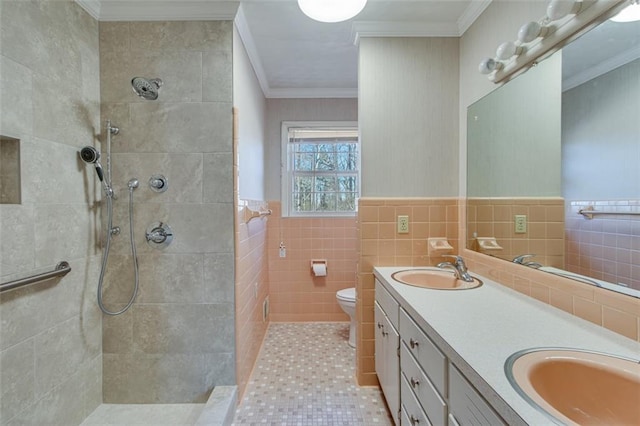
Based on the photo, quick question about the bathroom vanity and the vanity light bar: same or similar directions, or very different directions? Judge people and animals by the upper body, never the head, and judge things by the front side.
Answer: same or similar directions

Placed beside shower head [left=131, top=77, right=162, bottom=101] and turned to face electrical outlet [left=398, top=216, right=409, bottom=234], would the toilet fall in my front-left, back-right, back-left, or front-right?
front-left

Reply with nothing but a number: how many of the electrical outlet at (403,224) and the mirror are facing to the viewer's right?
0

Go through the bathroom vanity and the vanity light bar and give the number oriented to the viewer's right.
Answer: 0

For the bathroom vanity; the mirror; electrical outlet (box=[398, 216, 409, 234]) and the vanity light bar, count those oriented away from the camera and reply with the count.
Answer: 0

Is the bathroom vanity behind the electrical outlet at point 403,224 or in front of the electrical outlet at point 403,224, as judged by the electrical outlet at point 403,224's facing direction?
in front

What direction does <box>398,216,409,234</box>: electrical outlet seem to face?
toward the camera

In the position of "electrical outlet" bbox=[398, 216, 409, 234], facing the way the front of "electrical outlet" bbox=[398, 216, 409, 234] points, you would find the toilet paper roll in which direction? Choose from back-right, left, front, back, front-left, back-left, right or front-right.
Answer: back-right

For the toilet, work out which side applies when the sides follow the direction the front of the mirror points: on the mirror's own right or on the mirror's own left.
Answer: on the mirror's own right

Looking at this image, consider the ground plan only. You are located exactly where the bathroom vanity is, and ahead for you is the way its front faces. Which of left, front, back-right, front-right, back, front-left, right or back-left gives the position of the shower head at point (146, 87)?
front-right

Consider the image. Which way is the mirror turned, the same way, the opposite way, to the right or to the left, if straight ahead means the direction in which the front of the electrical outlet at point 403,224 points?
to the right

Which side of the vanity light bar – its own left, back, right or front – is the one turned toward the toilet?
right

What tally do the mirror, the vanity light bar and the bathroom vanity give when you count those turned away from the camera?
0

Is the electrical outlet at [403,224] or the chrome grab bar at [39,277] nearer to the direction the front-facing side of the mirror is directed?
the chrome grab bar

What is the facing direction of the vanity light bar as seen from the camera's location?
facing the viewer and to the left of the viewer

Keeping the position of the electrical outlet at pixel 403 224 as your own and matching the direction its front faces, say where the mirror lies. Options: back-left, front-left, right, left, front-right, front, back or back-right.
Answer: front-left

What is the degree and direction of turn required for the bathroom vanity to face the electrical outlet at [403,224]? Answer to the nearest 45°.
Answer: approximately 90° to its right
